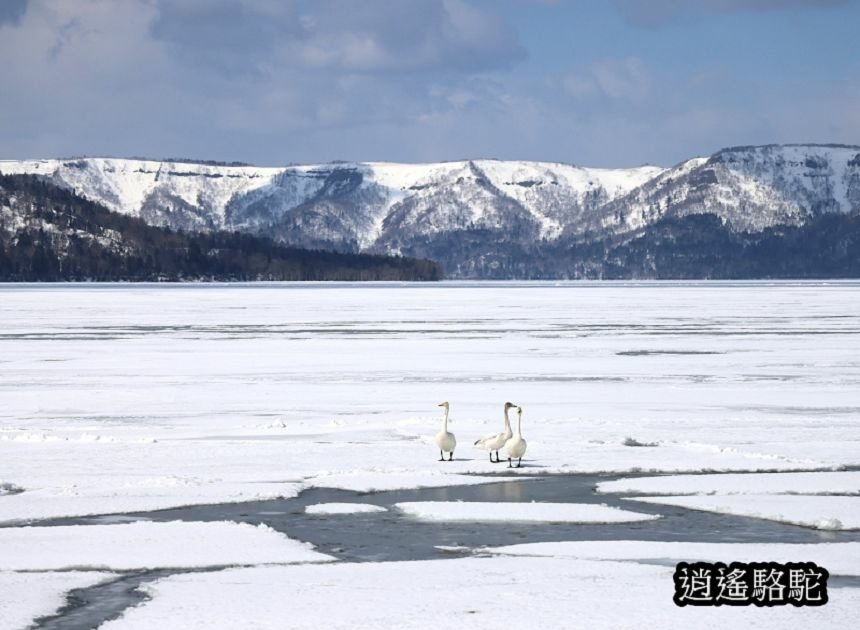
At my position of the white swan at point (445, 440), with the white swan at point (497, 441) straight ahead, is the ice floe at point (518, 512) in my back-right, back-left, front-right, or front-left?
front-right

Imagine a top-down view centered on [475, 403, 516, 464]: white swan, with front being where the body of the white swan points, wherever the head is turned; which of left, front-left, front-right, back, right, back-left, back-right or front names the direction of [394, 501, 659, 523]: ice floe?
right

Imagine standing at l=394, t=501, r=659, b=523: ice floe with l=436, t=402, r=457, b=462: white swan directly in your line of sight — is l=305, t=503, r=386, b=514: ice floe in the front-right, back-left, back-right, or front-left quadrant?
front-left

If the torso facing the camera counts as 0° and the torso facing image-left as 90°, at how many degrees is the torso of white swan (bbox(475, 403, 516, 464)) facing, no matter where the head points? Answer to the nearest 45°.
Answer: approximately 270°

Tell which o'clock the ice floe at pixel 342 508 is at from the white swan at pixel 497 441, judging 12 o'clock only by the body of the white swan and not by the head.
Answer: The ice floe is roughly at 4 o'clock from the white swan.

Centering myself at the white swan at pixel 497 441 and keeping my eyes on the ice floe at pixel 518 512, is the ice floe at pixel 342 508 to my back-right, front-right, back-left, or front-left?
front-right

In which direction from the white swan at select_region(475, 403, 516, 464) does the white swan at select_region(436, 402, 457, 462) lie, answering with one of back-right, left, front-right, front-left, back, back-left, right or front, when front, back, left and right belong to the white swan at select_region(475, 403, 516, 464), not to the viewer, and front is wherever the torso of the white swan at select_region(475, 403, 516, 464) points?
back
